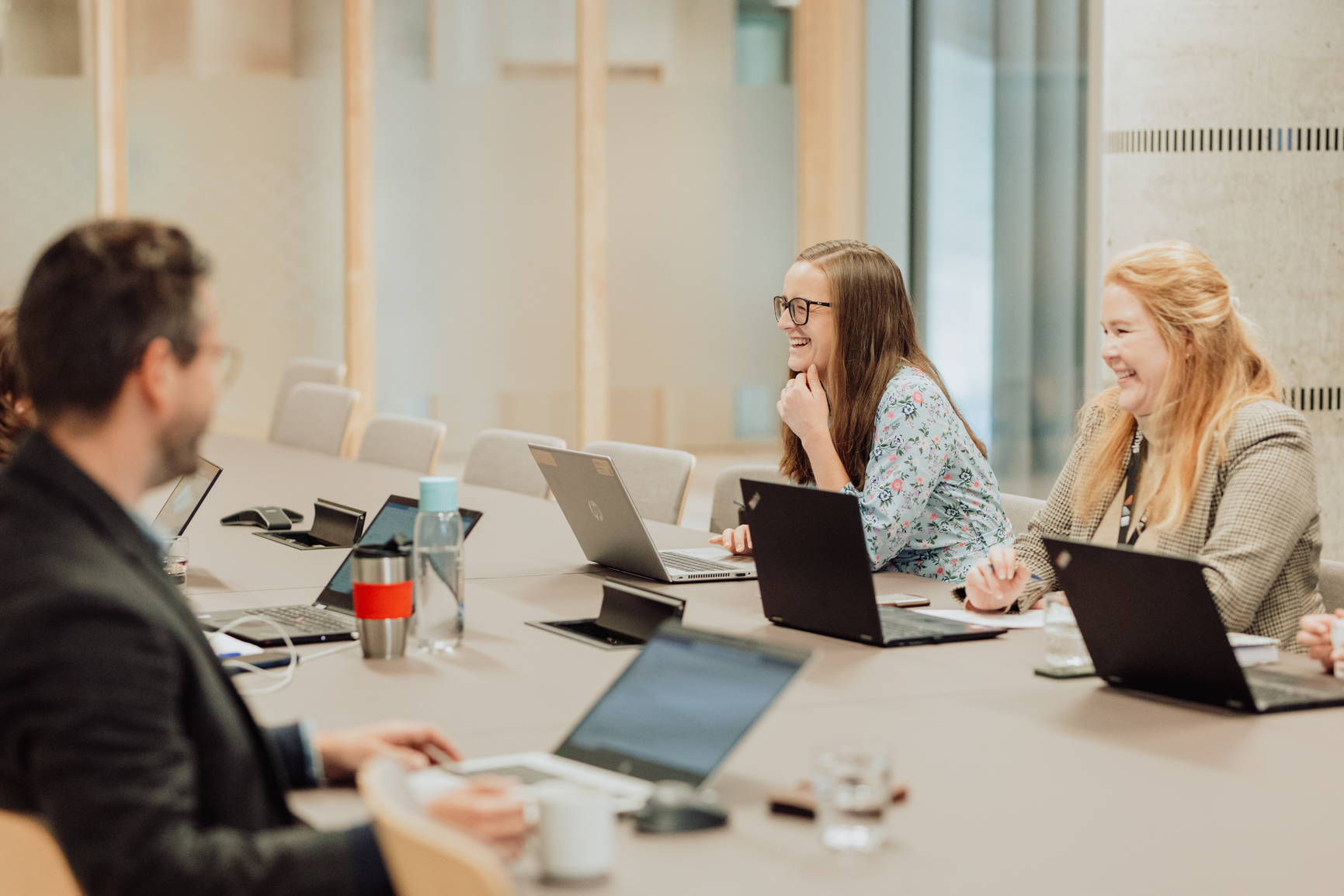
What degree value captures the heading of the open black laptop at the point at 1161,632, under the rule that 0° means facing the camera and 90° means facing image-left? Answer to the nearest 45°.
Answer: approximately 225°

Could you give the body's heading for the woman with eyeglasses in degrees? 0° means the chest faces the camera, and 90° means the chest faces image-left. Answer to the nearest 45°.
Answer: approximately 90°

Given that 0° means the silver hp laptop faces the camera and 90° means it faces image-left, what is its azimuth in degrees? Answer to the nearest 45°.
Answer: approximately 225°

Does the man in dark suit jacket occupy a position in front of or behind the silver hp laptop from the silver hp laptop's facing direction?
behind

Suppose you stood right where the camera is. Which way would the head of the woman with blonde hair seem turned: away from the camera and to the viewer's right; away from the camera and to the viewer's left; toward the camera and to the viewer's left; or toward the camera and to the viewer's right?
toward the camera and to the viewer's left

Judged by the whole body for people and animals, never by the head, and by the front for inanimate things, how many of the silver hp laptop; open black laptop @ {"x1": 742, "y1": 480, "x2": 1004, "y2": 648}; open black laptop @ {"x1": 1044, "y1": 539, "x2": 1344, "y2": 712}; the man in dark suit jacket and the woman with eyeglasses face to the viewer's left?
1

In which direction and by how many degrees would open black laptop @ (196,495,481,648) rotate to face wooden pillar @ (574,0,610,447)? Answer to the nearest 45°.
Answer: approximately 135° to its right

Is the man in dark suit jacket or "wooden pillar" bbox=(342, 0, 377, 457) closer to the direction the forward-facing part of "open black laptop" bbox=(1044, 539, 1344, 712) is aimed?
the wooden pillar

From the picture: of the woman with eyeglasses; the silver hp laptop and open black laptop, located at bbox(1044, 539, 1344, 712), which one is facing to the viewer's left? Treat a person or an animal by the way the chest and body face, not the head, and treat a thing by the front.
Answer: the woman with eyeglasses

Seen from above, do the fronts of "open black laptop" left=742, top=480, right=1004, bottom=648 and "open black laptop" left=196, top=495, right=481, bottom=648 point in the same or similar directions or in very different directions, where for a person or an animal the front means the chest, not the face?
very different directions

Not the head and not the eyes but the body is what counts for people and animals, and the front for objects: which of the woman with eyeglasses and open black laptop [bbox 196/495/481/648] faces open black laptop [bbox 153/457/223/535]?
the woman with eyeglasses

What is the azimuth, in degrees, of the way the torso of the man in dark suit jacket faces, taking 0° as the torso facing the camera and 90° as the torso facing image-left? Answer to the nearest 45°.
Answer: approximately 225°

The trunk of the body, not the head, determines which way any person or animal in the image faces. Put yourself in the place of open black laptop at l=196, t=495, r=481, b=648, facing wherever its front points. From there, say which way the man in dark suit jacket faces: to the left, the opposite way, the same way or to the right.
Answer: the opposite way
